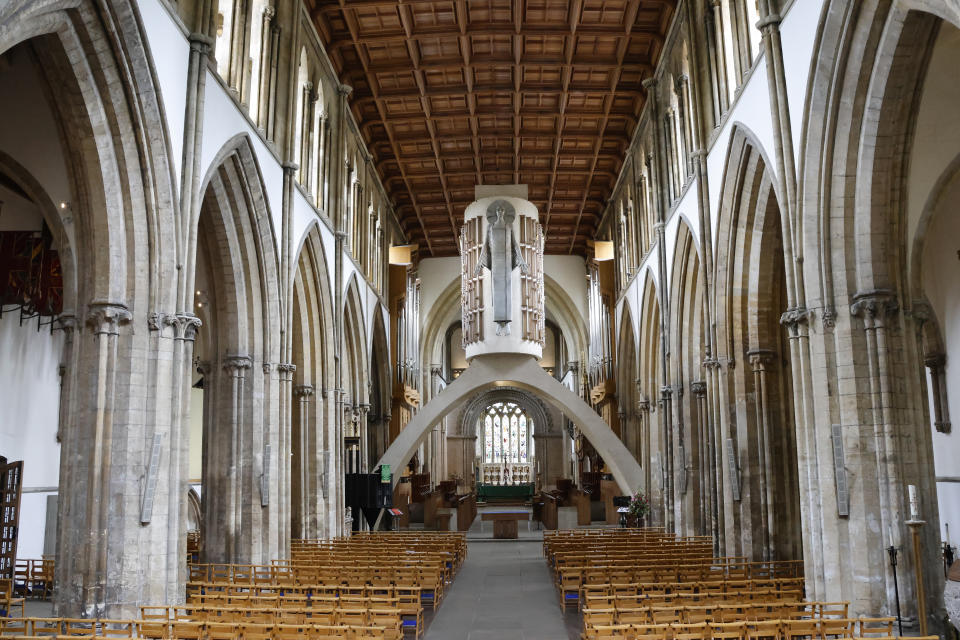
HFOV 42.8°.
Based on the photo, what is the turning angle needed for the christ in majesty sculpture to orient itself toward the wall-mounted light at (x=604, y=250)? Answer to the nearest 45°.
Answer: approximately 135° to its left

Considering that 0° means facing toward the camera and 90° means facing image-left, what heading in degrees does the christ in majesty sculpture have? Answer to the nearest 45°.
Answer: approximately 0°
